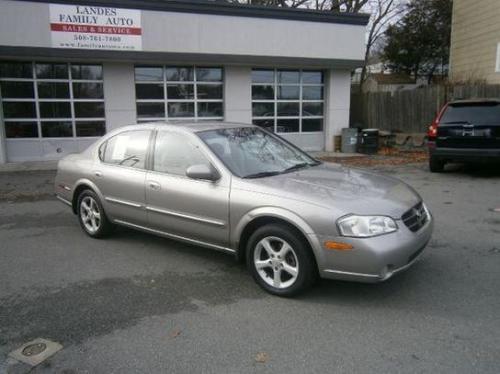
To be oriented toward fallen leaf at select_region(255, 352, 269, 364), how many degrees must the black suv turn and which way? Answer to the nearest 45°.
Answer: approximately 180°

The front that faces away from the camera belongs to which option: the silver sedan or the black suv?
the black suv

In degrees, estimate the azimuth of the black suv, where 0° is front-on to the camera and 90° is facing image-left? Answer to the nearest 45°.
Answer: approximately 180°

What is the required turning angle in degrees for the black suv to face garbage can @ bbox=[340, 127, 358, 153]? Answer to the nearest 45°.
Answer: approximately 45° to its left

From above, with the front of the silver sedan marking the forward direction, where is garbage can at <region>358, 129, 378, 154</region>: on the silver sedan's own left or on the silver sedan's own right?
on the silver sedan's own left

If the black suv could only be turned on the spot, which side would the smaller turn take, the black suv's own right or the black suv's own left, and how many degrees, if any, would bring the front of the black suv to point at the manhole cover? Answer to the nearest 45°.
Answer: approximately 180°

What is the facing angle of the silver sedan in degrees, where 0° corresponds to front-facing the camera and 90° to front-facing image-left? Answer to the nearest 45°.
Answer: approximately 315°

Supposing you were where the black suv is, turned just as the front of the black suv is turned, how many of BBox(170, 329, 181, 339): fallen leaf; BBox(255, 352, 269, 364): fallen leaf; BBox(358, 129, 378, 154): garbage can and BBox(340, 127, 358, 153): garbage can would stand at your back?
2

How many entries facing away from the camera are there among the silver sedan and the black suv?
1

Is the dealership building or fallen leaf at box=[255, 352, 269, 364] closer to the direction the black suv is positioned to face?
the dealership building

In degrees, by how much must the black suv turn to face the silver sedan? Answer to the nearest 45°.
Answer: approximately 180°

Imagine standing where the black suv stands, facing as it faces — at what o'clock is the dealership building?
The dealership building is roughly at 9 o'clock from the black suv.

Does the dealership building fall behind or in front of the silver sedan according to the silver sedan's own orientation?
behind

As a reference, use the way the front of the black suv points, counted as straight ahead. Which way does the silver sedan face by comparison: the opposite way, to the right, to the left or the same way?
to the right
